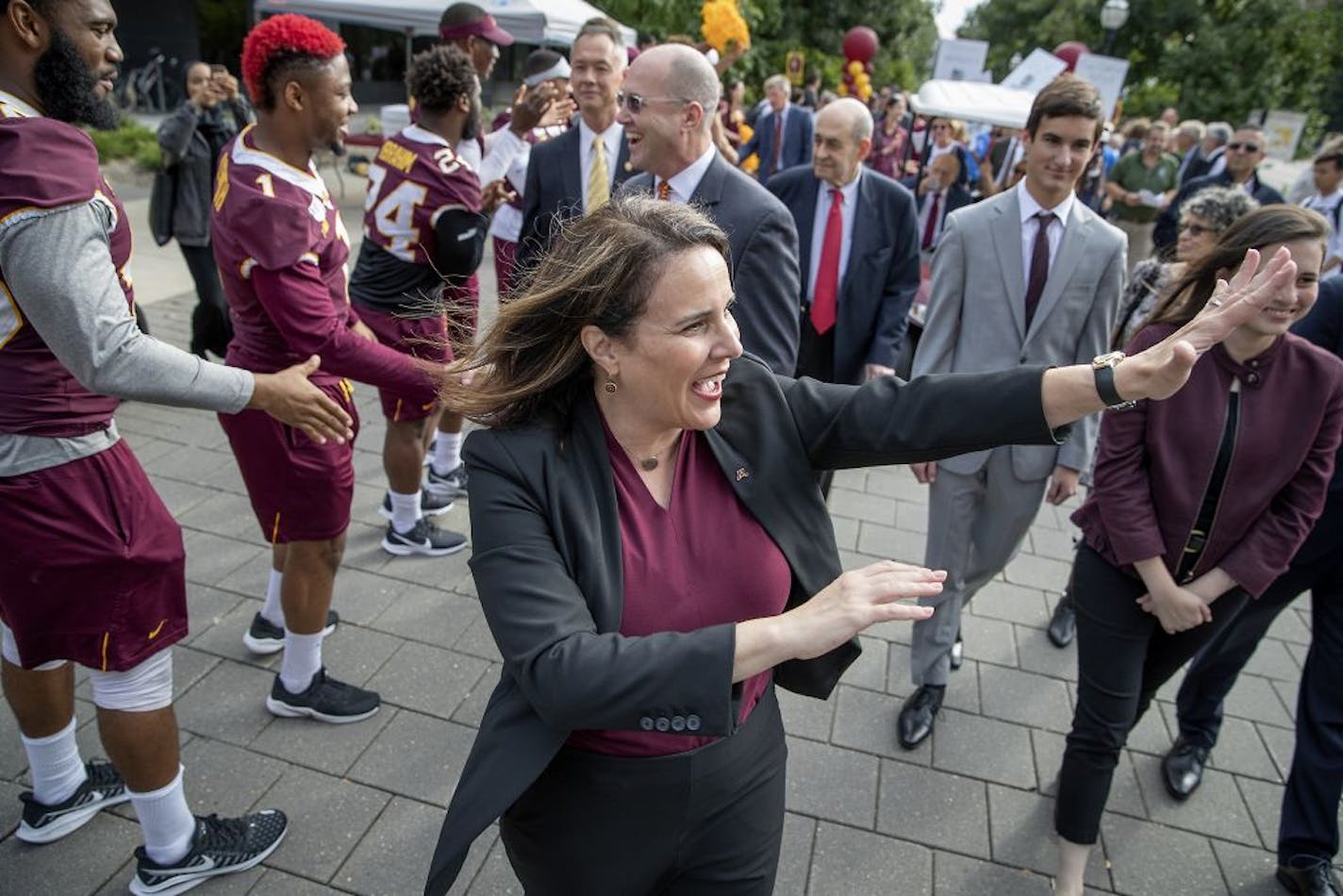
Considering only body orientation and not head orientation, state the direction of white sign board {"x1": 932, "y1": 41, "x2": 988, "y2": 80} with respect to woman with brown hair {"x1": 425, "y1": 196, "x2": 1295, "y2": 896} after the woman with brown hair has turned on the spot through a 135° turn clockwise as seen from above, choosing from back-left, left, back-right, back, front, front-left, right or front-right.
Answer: right

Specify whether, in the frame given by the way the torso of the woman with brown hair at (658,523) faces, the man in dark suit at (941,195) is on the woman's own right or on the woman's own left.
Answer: on the woman's own left

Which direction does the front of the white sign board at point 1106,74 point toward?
toward the camera

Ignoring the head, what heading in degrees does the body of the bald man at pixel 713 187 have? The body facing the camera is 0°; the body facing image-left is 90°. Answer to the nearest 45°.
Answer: approximately 45°

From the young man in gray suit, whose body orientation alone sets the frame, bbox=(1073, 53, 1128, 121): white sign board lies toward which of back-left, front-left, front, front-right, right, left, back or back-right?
back

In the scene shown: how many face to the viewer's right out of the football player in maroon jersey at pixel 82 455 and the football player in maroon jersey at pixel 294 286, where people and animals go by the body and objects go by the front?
2

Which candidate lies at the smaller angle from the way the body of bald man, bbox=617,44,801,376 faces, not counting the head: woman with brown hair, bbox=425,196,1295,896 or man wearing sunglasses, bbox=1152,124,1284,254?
the woman with brown hair

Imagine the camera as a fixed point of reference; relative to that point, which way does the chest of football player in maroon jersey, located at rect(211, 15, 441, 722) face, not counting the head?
to the viewer's right

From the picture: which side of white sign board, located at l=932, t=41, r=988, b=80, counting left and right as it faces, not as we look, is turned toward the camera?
front

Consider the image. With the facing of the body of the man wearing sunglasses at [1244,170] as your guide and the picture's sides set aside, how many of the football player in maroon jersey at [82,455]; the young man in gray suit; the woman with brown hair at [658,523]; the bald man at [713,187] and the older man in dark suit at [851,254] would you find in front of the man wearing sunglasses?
5

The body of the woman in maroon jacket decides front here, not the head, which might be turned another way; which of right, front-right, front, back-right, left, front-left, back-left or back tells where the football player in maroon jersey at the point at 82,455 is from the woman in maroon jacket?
front-right

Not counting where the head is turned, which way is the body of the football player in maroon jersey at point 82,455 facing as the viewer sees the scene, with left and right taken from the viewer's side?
facing to the right of the viewer

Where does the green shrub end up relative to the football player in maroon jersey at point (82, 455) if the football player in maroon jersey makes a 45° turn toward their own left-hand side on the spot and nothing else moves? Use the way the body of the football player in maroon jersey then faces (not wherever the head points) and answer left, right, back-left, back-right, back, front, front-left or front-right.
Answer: front-left

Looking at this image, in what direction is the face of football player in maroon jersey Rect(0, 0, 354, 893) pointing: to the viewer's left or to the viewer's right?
to the viewer's right

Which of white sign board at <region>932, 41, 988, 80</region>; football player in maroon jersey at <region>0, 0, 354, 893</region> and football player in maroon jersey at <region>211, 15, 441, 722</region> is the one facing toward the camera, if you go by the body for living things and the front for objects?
the white sign board

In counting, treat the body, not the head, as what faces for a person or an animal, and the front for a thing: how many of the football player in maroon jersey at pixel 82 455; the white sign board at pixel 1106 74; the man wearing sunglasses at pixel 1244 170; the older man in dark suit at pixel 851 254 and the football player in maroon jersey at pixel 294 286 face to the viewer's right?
2

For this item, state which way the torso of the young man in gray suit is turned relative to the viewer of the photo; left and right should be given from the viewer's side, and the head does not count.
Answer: facing the viewer
